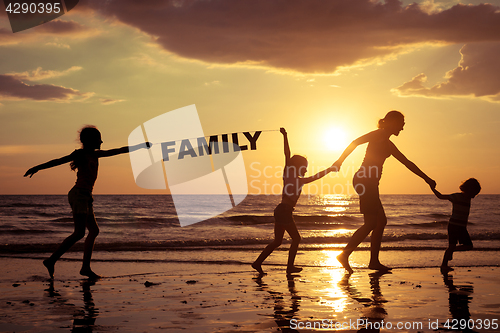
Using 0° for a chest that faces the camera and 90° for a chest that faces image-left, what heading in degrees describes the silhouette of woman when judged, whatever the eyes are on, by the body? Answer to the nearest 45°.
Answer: approximately 270°

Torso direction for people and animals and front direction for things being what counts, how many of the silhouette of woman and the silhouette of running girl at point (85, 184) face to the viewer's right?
2

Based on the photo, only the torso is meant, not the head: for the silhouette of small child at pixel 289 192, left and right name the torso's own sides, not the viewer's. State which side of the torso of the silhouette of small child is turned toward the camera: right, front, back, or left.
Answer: right

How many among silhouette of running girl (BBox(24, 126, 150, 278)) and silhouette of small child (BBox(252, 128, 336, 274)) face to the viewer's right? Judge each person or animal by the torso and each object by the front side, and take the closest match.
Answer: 2

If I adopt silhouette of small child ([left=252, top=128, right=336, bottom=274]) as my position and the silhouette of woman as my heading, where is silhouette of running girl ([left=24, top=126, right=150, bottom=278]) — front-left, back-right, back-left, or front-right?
back-right

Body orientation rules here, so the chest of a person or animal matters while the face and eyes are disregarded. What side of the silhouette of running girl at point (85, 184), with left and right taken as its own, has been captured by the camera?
right

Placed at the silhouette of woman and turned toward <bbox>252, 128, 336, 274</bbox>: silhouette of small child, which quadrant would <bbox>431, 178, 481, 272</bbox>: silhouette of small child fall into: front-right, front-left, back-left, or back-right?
back-right
